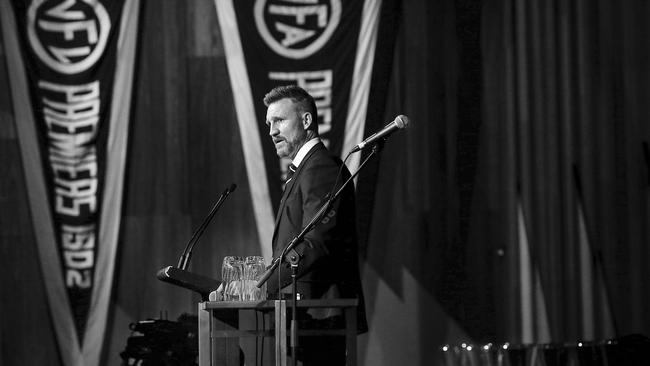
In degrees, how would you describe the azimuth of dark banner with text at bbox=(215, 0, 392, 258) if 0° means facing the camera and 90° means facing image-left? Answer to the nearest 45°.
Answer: approximately 0°

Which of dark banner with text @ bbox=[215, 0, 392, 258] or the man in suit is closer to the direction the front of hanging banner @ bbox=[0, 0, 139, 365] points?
the man in suit

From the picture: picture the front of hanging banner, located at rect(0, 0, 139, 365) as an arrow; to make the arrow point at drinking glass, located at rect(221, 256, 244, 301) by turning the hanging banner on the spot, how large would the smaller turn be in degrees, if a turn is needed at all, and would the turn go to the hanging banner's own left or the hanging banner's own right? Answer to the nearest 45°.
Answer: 0° — it already faces it

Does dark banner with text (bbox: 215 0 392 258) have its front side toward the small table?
yes

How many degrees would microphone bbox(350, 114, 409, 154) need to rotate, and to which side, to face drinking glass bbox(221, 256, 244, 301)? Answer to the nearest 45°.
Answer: approximately 135° to its left

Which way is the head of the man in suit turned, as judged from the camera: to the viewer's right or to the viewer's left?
to the viewer's left

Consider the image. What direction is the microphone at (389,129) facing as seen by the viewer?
to the viewer's right

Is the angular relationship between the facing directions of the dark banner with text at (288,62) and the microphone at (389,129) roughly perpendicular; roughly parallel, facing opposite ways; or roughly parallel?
roughly perpendicular
